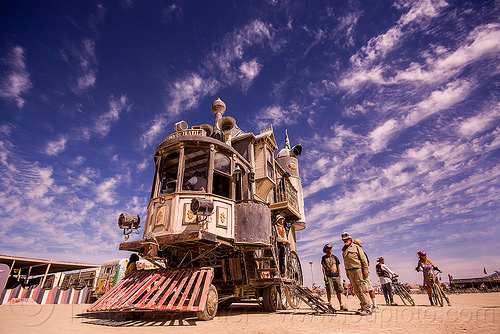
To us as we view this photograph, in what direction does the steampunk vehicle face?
facing the viewer and to the left of the viewer

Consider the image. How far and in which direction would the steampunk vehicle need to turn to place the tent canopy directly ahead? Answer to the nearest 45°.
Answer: approximately 90° to its right

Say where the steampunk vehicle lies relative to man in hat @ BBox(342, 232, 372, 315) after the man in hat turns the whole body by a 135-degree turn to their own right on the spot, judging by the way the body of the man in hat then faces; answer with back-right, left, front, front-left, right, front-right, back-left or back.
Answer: left

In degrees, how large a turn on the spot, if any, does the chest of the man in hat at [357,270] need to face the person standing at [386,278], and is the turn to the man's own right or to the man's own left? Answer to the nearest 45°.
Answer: approximately 135° to the man's own right

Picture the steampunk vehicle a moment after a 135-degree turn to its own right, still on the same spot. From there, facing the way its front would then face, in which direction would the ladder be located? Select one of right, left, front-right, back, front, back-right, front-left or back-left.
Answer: right

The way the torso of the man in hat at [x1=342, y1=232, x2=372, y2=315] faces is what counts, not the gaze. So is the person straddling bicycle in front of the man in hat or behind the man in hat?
behind

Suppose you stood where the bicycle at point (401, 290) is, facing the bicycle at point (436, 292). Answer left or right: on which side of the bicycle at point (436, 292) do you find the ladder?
right
